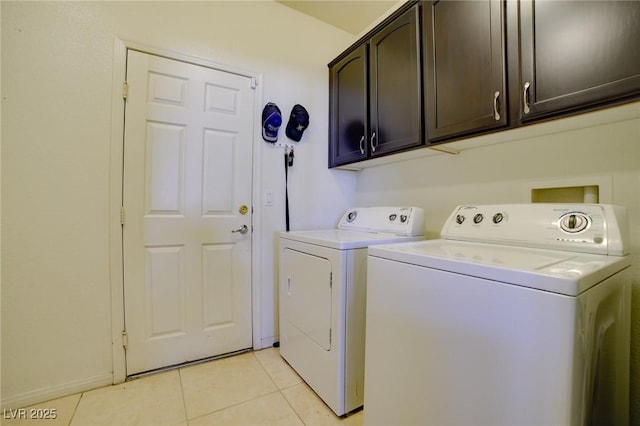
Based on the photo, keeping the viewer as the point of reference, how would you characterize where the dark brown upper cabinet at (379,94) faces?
facing the viewer and to the left of the viewer

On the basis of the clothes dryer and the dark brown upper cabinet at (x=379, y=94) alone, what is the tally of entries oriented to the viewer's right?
0

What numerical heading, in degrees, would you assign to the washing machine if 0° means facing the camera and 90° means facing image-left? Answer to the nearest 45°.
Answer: approximately 45°

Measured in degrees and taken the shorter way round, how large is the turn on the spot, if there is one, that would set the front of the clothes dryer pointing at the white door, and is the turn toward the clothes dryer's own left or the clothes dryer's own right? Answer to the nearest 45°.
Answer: approximately 45° to the clothes dryer's own right

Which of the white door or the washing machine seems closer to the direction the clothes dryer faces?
the white door

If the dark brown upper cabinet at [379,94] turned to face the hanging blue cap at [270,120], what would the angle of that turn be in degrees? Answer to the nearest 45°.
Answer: approximately 45° to its right

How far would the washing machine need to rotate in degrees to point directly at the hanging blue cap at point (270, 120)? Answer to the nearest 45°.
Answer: approximately 45° to its right

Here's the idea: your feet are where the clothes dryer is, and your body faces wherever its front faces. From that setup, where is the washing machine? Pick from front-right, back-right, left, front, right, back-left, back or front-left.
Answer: left

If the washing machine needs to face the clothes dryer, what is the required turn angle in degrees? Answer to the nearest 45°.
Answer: approximately 45° to its right

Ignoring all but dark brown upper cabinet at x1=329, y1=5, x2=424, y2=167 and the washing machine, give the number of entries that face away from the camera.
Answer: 0
